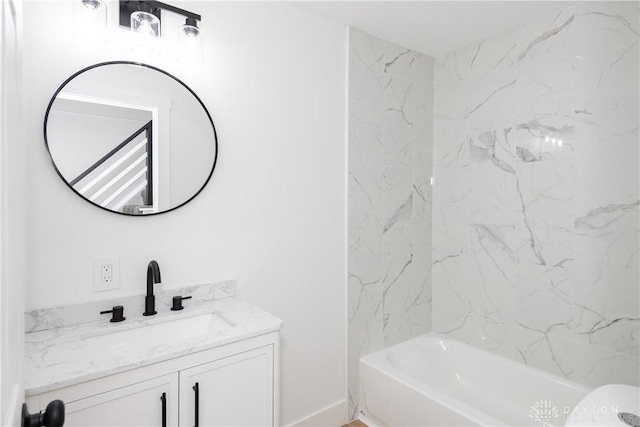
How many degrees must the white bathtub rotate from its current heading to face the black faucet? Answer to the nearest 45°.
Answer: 0° — it already faces it

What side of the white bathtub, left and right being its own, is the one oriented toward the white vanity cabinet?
front

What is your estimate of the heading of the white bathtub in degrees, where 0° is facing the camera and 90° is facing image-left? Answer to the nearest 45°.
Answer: approximately 45°
